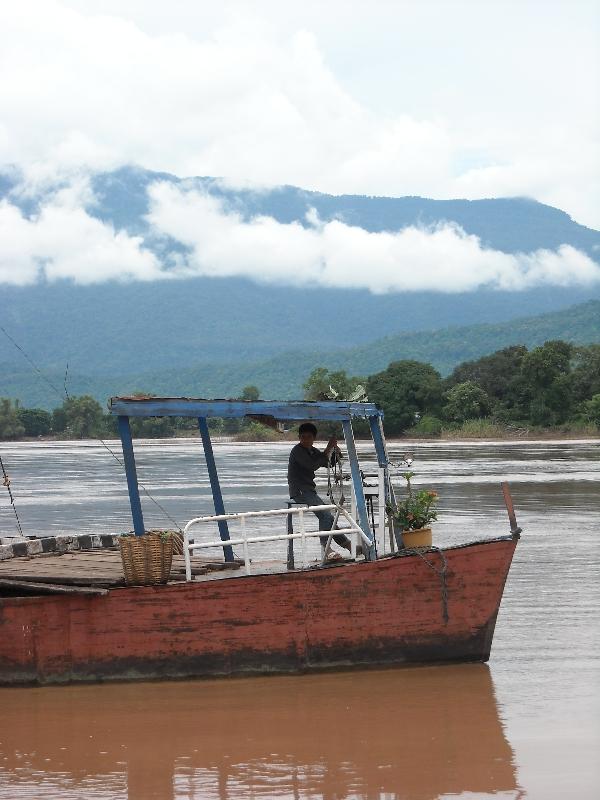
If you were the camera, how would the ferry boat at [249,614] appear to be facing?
facing to the right of the viewer
